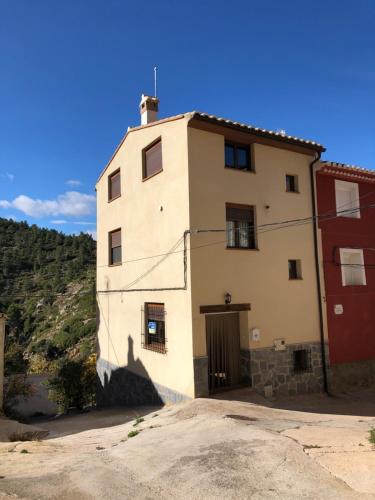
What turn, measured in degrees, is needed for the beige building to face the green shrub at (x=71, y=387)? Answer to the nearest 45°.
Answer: approximately 180°

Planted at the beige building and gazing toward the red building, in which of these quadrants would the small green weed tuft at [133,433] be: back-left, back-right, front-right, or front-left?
back-right

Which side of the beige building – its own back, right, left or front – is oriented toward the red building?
left

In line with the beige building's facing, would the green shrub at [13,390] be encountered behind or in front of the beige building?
behind

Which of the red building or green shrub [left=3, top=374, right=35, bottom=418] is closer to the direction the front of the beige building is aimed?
the red building

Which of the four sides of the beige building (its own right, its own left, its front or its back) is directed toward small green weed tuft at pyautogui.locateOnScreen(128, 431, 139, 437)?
right

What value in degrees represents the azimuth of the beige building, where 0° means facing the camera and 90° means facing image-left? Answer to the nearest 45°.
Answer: approximately 315°
